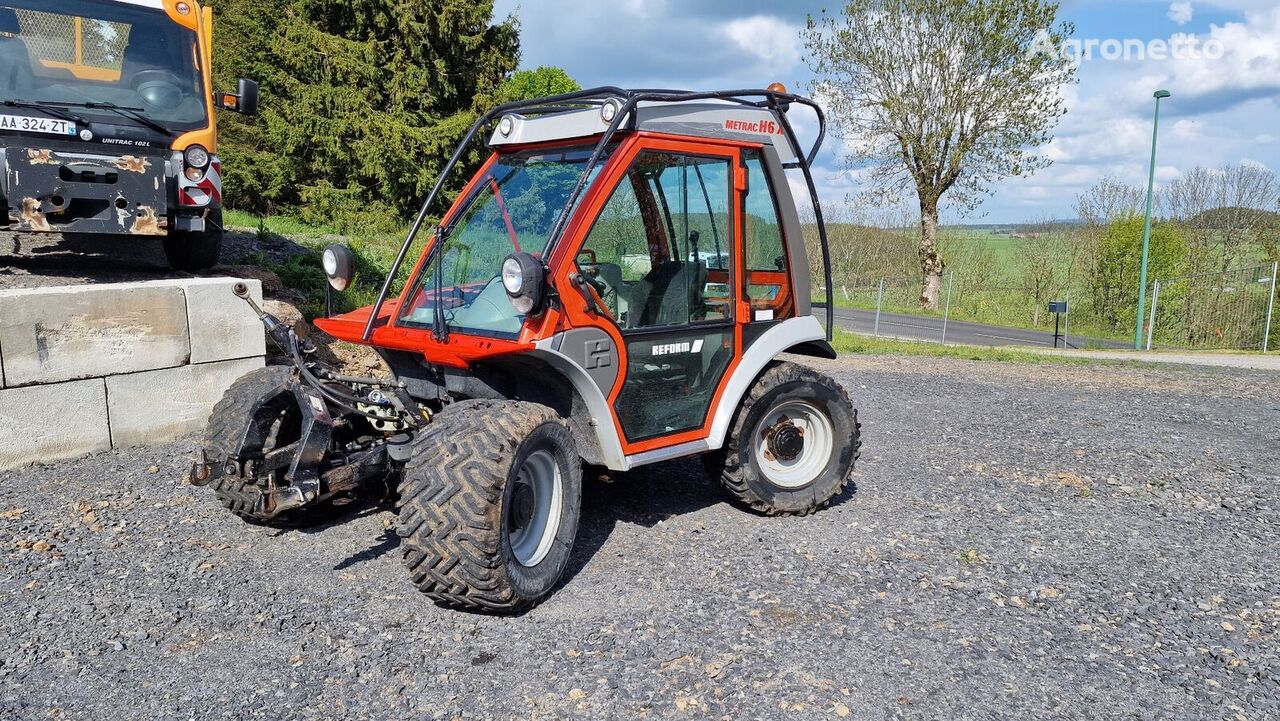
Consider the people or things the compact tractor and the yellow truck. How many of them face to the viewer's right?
0

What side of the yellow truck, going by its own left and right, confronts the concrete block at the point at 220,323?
front

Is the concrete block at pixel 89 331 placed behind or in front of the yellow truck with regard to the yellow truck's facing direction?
in front

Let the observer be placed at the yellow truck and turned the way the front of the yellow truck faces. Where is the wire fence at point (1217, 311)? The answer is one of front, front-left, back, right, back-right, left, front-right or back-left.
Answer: left

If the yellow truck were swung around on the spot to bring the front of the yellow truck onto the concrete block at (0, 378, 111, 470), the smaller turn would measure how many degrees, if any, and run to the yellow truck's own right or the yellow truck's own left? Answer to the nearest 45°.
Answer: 0° — it already faces it

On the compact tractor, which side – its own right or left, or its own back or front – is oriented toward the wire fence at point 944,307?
back

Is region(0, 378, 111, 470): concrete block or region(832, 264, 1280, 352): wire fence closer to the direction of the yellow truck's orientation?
the concrete block

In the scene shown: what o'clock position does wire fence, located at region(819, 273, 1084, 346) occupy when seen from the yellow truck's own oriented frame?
The wire fence is roughly at 8 o'clock from the yellow truck.

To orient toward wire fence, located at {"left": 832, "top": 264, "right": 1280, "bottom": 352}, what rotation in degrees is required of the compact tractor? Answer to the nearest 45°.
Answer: approximately 180°

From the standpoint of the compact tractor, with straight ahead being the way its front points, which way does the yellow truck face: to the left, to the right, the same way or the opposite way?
to the left

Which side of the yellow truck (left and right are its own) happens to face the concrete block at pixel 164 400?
front

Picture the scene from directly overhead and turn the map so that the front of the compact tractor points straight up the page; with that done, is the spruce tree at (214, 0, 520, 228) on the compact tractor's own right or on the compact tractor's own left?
on the compact tractor's own right
